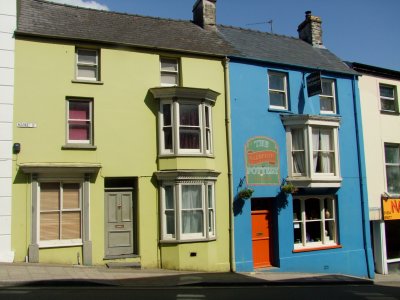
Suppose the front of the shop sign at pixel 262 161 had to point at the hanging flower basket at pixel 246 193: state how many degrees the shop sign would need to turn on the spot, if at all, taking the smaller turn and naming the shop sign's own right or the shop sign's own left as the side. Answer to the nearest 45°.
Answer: approximately 45° to the shop sign's own right

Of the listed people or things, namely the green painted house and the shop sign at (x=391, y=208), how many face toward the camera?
2

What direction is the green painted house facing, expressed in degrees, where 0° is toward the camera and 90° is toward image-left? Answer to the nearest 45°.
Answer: approximately 0°

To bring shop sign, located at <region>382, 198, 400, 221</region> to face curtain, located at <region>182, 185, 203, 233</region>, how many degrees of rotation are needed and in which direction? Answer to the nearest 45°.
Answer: approximately 45° to its right

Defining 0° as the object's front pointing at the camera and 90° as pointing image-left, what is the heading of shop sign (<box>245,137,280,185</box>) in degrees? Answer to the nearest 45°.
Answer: approximately 0°

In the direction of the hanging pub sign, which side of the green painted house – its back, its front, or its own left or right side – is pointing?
left

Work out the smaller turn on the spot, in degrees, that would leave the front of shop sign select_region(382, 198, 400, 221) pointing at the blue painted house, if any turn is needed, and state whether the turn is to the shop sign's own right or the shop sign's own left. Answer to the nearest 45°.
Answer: approximately 45° to the shop sign's own right

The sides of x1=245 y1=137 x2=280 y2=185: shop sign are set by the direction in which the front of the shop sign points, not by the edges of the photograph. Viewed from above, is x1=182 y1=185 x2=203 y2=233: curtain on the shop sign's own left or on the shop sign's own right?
on the shop sign's own right
